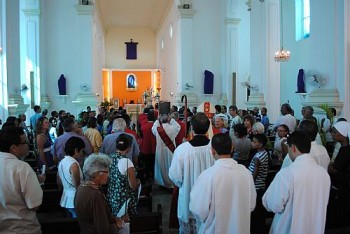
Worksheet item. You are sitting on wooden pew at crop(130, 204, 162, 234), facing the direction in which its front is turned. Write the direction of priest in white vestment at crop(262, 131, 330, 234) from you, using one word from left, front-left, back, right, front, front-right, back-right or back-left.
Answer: back-right

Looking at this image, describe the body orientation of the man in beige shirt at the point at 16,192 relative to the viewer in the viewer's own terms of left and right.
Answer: facing away from the viewer and to the right of the viewer

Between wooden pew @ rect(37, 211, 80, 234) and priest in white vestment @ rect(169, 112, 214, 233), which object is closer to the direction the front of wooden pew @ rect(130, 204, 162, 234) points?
the priest in white vestment

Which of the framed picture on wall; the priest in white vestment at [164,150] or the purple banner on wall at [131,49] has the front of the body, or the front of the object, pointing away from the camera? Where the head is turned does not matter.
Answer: the priest in white vestment

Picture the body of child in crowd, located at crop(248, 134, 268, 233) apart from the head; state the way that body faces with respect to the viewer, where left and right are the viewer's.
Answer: facing to the left of the viewer

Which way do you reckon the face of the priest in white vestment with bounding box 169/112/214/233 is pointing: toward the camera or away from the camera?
away from the camera

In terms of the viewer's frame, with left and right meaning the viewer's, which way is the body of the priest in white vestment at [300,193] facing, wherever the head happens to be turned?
facing away from the viewer and to the left of the viewer

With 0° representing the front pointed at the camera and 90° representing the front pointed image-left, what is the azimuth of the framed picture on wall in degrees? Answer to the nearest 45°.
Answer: approximately 0°

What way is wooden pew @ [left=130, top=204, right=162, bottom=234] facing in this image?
away from the camera

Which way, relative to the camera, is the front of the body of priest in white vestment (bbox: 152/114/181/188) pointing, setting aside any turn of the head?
away from the camera
